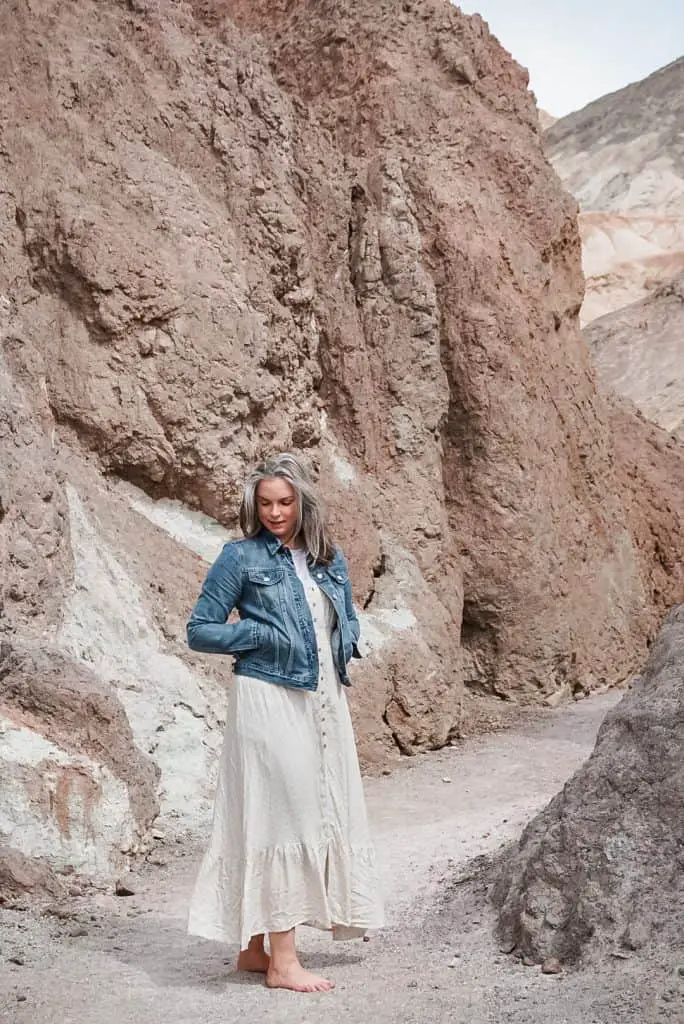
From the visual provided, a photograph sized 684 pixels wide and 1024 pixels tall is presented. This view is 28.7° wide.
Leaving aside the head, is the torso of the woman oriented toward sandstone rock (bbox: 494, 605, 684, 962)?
no

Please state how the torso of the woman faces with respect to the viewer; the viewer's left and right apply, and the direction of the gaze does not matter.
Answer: facing the viewer and to the right of the viewer
